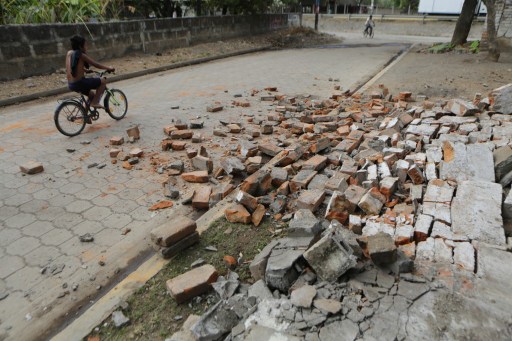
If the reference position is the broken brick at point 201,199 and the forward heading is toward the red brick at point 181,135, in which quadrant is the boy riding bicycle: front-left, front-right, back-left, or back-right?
front-left

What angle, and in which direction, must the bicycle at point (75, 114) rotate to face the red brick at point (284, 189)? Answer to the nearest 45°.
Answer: approximately 90° to its right

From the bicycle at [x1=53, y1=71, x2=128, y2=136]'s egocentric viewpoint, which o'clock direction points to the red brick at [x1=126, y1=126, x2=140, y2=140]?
The red brick is roughly at 3 o'clock from the bicycle.

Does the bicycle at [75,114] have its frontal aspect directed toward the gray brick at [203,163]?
no

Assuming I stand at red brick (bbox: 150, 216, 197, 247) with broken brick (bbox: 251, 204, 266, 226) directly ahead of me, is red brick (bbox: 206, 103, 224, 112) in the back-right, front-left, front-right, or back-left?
front-left

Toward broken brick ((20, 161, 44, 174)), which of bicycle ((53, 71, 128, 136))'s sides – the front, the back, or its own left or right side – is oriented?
back

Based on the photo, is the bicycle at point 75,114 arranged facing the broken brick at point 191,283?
no

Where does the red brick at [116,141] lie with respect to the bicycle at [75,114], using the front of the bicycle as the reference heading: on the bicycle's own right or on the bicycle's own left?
on the bicycle's own right

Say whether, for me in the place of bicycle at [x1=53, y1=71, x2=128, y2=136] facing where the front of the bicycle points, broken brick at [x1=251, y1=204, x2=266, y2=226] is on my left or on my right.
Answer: on my right

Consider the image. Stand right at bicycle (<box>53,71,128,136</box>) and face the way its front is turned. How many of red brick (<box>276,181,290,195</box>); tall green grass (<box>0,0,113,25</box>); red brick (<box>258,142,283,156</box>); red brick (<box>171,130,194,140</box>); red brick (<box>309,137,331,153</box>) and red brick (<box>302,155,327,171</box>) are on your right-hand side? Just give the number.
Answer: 5

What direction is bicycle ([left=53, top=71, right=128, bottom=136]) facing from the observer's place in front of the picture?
facing away from the viewer and to the right of the viewer

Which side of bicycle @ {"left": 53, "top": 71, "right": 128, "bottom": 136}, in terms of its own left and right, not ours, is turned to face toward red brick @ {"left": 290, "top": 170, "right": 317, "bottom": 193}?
right

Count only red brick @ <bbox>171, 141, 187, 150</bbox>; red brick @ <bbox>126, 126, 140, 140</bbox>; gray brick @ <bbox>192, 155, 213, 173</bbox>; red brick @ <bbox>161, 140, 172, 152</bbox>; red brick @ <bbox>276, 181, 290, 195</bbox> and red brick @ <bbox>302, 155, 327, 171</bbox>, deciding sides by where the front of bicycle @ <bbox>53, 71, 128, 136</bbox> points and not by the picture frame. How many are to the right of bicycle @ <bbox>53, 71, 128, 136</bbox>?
6

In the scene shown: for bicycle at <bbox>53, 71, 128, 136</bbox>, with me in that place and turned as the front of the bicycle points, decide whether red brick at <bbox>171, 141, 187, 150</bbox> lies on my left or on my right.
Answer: on my right

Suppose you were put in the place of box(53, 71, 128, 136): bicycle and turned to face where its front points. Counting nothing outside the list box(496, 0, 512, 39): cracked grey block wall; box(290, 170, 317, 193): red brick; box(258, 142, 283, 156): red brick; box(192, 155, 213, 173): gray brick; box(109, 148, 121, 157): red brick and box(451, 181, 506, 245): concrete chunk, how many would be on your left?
0

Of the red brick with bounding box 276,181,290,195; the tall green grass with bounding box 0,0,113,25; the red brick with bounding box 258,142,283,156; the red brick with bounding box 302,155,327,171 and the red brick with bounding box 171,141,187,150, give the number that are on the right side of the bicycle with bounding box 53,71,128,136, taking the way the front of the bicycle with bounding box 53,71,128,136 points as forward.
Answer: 4

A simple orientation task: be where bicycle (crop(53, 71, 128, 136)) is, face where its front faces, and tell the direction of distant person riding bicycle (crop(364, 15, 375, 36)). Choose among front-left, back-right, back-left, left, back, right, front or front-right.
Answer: front
